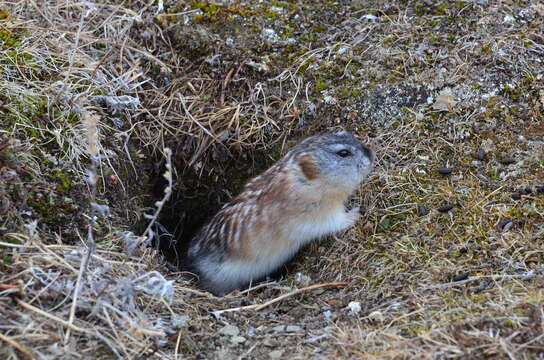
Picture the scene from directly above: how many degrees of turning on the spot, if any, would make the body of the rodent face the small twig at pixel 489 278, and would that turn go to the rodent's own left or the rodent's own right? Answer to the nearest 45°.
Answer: approximately 45° to the rodent's own right

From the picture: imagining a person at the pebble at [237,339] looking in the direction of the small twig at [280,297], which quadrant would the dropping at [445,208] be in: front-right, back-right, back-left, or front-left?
front-right

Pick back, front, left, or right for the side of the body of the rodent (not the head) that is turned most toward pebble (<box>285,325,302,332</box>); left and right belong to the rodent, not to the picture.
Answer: right

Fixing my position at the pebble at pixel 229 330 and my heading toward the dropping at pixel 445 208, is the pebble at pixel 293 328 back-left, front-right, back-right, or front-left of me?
front-right

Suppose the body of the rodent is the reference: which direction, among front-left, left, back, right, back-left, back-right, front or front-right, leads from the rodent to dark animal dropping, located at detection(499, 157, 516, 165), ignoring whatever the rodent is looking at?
front

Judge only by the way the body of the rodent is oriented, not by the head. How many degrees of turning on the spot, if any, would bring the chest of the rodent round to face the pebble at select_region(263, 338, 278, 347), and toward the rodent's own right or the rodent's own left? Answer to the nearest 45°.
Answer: approximately 90° to the rodent's own right

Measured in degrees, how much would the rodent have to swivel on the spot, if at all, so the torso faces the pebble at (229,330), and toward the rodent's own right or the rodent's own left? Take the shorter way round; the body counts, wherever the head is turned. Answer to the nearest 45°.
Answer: approximately 90° to the rodent's own right

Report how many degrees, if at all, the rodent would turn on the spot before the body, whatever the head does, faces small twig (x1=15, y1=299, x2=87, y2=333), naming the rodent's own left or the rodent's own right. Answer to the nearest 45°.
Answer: approximately 135° to the rodent's own right

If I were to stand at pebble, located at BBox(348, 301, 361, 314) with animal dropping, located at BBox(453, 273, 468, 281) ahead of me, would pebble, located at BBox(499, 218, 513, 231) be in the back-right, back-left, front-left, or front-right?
front-left

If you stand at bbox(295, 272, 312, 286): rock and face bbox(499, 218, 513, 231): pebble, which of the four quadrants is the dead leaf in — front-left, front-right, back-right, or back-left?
front-left

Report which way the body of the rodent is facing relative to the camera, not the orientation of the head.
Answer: to the viewer's right

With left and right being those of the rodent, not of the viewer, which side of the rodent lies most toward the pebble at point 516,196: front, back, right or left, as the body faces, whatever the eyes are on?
front
